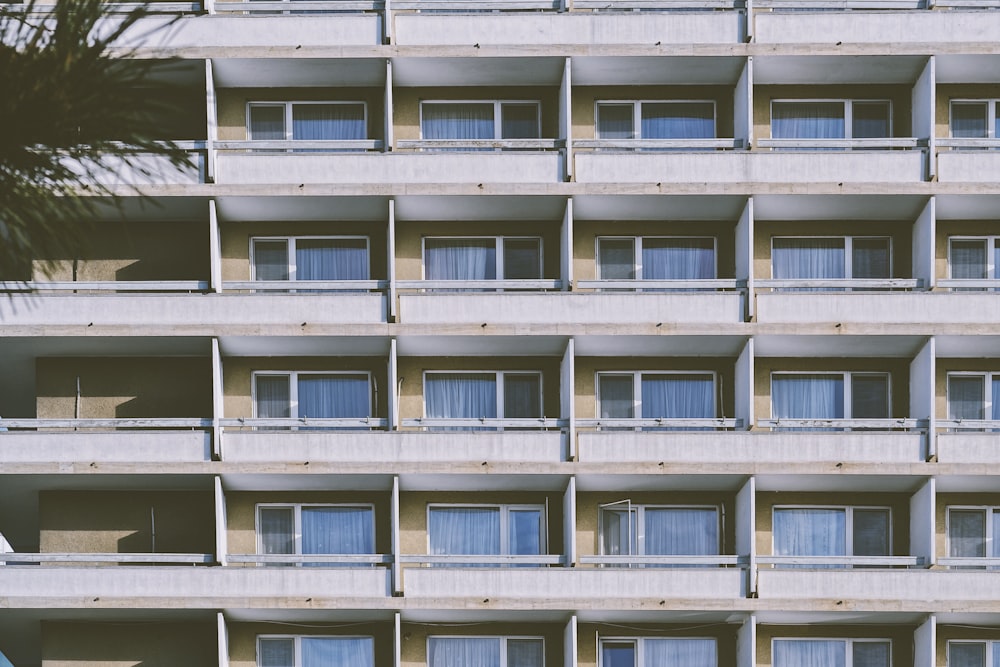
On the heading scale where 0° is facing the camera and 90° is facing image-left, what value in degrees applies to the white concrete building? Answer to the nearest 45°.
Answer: approximately 0°
